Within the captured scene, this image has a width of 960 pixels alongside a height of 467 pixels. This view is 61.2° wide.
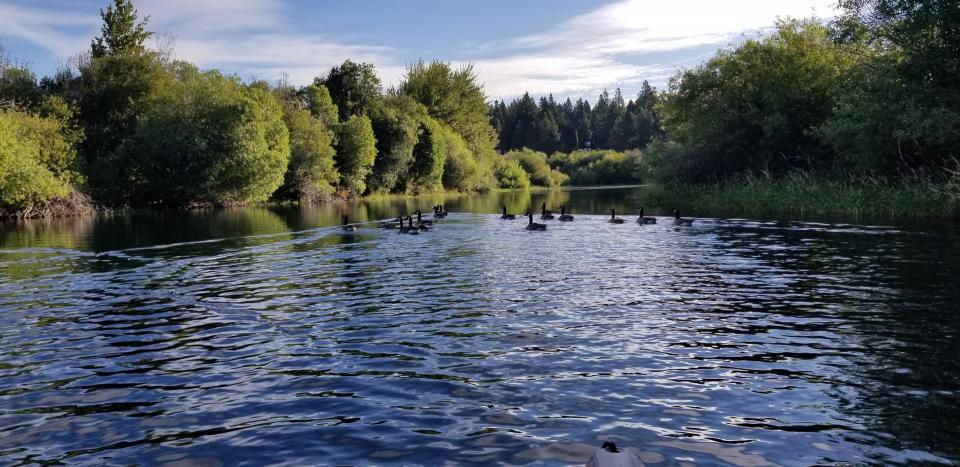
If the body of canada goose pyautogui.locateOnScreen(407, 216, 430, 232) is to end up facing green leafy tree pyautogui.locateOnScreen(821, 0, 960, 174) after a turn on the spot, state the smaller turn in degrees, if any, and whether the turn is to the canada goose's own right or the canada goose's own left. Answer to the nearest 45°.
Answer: approximately 180°

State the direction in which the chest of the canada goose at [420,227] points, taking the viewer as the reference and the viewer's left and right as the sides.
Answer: facing to the left of the viewer
